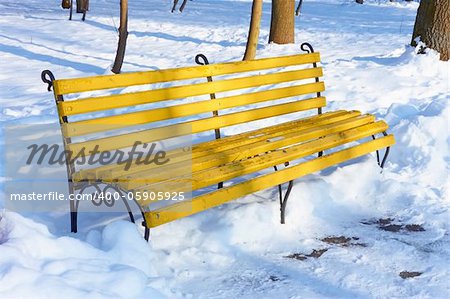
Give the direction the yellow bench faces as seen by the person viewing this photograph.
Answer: facing the viewer and to the right of the viewer
